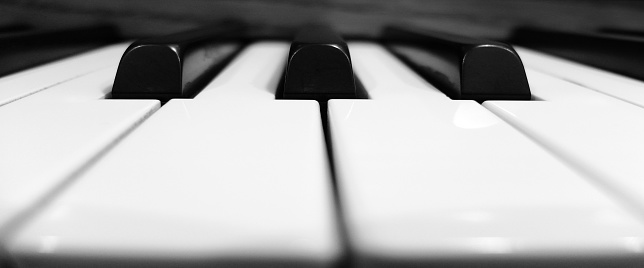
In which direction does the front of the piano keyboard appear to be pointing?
toward the camera
